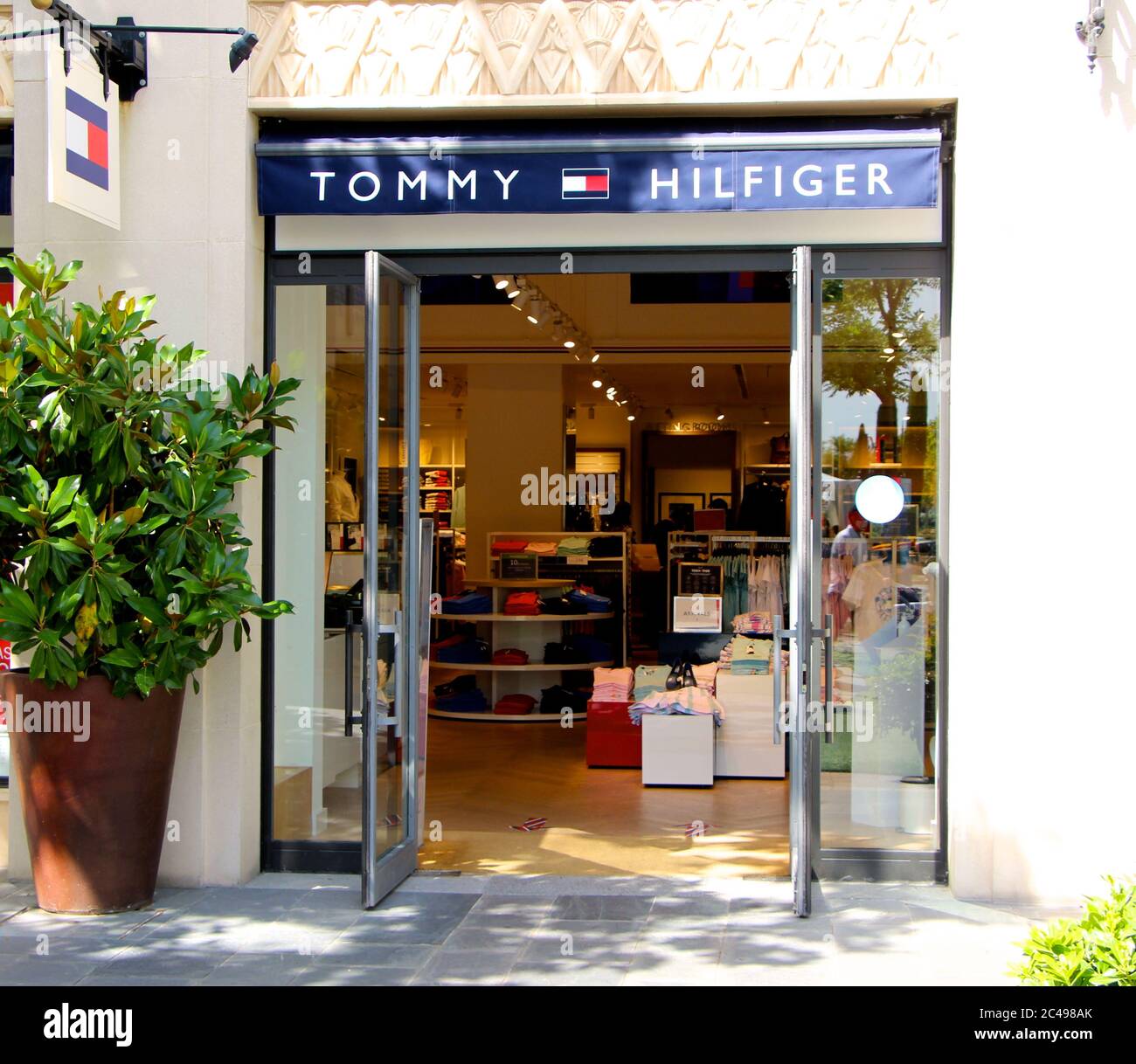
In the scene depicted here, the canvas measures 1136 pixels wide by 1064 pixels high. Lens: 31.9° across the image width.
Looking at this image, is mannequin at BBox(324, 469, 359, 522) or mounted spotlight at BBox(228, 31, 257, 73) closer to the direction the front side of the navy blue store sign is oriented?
the mounted spotlight

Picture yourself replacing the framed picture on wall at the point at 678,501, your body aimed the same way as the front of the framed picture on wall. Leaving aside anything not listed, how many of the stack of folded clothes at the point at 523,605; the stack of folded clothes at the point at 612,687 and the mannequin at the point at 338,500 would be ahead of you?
3

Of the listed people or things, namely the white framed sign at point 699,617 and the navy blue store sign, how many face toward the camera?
2

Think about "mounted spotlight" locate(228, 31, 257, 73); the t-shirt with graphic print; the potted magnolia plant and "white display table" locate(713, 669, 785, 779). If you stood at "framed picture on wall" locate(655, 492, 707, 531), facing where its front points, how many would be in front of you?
4

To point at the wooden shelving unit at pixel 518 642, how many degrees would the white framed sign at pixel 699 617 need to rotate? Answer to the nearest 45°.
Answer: approximately 135° to its right

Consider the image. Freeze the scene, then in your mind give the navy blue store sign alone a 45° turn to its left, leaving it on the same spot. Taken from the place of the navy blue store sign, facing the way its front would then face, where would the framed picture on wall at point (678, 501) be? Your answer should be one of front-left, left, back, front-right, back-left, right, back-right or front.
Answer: back-left
